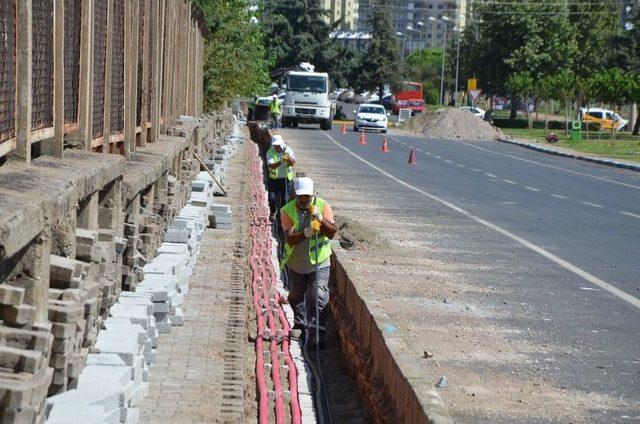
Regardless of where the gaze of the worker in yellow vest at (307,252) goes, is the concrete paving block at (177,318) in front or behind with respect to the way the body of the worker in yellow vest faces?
in front

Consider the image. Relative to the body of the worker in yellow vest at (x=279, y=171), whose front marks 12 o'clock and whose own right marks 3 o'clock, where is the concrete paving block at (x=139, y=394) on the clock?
The concrete paving block is roughly at 12 o'clock from the worker in yellow vest.

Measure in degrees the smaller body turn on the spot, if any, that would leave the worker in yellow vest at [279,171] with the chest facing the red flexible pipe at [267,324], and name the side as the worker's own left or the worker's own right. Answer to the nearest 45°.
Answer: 0° — they already face it

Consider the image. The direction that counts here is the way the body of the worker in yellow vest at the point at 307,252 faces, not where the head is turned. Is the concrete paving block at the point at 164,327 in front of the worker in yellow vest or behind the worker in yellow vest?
in front

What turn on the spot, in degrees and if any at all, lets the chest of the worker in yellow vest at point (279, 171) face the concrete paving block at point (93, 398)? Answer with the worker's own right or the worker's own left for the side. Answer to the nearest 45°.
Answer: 0° — they already face it

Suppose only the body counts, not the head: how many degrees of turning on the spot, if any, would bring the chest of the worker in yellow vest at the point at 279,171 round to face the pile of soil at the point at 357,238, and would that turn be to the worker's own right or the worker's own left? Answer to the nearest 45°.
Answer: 0° — they already face it

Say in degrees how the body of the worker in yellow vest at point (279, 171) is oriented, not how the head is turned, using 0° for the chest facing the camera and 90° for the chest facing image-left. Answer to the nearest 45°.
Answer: approximately 0°

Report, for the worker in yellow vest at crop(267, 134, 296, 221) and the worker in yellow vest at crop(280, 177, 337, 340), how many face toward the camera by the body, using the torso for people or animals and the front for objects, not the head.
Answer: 2
